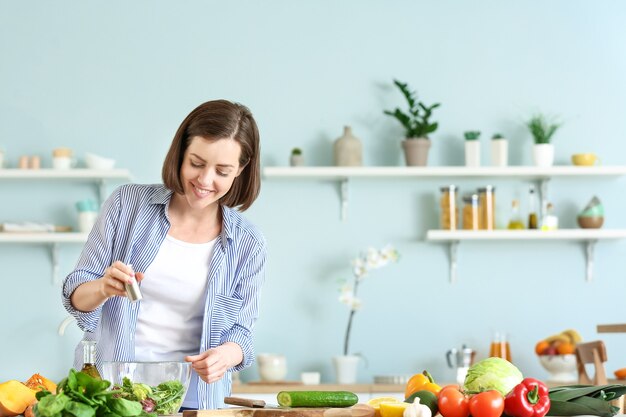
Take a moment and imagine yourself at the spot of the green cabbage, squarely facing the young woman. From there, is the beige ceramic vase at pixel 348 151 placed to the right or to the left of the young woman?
right

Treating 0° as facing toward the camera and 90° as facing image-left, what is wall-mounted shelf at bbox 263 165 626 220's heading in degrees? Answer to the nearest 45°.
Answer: approximately 0°

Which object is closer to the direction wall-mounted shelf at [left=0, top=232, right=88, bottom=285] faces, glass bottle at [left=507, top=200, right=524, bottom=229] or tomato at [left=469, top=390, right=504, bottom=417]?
the tomato

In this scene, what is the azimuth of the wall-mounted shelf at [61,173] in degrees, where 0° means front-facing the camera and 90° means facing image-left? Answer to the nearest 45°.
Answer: approximately 0°

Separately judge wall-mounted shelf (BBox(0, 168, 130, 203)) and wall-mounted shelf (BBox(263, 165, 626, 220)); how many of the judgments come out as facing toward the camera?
2

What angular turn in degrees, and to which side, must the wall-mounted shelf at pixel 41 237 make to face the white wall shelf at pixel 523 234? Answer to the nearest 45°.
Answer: approximately 90° to its left

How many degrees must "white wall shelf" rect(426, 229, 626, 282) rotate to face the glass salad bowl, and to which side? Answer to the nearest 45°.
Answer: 0° — it already faces it

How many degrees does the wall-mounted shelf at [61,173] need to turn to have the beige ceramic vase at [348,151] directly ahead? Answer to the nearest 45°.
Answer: approximately 90° to its left

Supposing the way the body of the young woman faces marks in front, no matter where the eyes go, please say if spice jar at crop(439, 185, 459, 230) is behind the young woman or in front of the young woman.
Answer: behind

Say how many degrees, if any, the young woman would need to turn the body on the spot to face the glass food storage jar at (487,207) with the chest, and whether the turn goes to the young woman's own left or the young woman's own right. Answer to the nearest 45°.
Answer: approximately 135° to the young woman's own left
